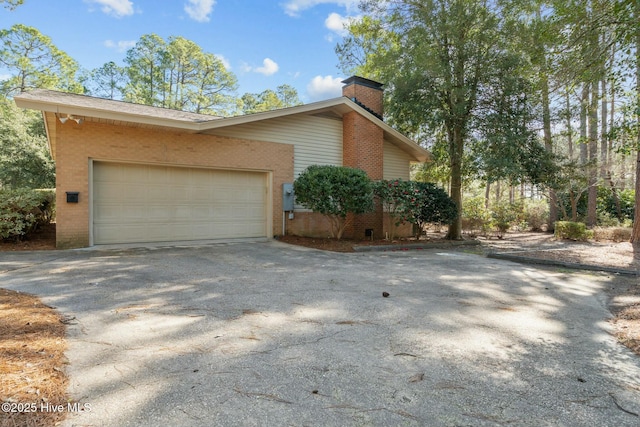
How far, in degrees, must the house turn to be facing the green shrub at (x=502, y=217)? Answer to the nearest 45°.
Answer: approximately 90° to its left

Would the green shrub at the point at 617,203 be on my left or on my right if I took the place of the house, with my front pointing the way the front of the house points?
on my left

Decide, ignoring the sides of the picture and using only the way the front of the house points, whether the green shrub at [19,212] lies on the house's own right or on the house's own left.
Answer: on the house's own right

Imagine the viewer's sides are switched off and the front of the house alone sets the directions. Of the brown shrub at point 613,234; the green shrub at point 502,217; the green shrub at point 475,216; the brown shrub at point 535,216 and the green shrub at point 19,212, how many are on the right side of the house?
1

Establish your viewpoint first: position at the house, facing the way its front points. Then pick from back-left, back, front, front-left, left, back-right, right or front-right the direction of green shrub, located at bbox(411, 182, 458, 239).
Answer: left

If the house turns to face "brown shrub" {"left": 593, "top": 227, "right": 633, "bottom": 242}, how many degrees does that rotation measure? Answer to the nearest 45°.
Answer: approximately 90° to its left

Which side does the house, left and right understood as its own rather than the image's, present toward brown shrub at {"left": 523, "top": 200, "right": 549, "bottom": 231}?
left
